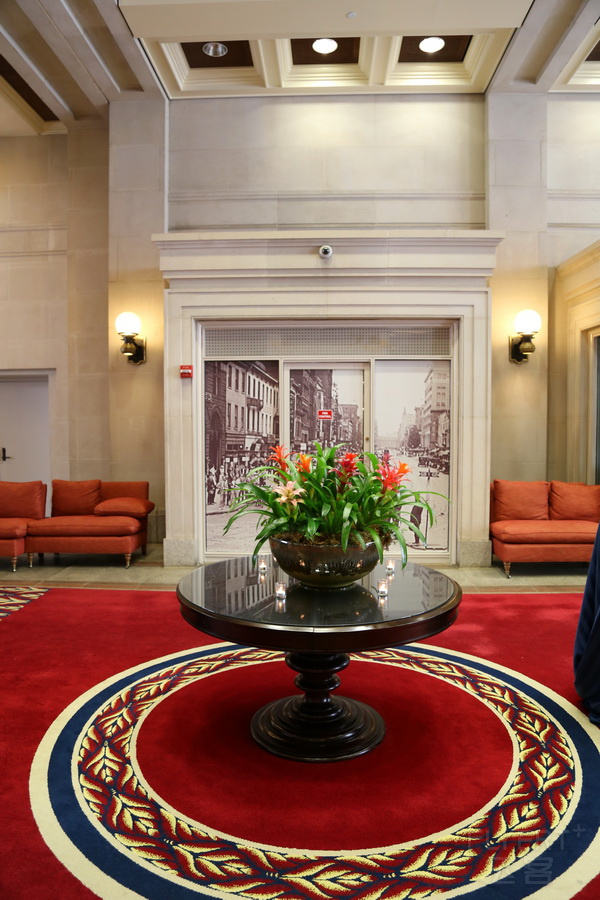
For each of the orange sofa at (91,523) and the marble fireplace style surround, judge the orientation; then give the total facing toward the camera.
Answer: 2

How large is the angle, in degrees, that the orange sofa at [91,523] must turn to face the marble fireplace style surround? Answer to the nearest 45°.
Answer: approximately 90° to its left

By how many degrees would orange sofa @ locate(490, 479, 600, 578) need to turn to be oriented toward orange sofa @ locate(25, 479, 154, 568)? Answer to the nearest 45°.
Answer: approximately 90° to its right

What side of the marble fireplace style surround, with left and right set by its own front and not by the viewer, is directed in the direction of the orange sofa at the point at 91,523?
right

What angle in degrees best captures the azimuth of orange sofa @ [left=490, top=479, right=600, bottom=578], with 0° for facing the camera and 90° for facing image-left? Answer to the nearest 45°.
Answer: approximately 0°

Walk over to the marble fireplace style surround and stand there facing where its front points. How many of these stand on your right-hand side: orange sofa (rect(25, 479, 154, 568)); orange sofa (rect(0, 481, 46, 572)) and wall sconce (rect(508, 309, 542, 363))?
2

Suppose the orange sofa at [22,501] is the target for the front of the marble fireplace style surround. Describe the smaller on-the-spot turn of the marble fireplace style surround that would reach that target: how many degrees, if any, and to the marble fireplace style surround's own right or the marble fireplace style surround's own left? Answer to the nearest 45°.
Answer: approximately 90° to the marble fireplace style surround's own right

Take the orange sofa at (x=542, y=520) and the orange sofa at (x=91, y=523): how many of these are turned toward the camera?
2
